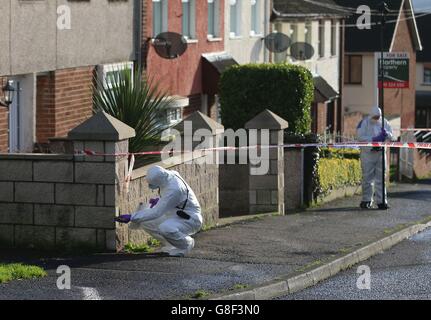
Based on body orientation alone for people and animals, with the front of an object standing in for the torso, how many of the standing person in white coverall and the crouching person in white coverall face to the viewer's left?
1

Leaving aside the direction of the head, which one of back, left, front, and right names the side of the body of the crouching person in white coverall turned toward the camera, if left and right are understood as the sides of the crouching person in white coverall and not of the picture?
left

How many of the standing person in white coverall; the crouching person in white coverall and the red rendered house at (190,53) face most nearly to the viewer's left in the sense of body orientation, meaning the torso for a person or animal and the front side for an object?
1

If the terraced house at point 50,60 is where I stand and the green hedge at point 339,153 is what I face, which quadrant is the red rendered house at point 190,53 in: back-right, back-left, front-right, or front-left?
front-left

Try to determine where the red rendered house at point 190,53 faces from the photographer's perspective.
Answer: facing the viewer and to the right of the viewer

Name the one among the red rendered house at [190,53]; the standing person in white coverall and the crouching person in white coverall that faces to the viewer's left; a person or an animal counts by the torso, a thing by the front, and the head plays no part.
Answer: the crouching person in white coverall

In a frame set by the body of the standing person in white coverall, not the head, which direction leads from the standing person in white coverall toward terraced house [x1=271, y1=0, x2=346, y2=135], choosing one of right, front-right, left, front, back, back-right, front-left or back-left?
back

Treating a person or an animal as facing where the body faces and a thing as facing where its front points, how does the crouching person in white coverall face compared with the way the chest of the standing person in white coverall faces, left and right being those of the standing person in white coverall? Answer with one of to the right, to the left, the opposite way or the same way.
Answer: to the right

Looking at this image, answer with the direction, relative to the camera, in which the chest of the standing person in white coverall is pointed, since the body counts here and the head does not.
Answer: toward the camera

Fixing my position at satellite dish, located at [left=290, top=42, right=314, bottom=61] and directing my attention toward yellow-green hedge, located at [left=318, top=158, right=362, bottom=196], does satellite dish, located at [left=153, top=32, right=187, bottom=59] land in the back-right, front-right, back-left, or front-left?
front-right

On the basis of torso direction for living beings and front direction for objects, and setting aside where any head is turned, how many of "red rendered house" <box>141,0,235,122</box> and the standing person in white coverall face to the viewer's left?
0
